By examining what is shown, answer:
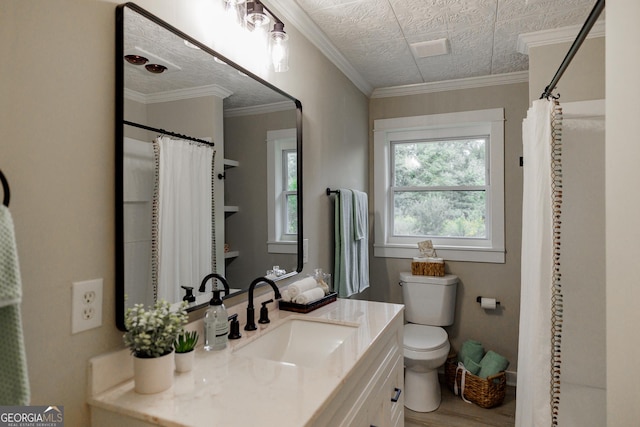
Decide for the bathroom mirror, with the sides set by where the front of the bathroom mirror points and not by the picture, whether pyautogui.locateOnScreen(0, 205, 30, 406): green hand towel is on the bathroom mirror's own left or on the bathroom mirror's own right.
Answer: on the bathroom mirror's own right

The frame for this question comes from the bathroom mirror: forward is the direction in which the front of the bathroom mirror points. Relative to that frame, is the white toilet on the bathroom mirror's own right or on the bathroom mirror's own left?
on the bathroom mirror's own left

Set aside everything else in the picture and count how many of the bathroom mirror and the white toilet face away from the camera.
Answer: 0

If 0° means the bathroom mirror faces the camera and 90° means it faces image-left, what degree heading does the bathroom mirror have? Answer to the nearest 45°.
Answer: approximately 315°

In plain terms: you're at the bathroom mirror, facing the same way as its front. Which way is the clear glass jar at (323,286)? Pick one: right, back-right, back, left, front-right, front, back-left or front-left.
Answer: left

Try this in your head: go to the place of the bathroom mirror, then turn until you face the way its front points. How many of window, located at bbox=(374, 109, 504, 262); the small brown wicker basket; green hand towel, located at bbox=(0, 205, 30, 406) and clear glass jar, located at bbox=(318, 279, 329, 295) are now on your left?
3

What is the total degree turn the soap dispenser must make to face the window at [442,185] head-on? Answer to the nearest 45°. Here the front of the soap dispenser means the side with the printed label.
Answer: approximately 90° to its left

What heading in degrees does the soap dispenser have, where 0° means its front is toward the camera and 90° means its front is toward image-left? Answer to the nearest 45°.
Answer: approximately 315°

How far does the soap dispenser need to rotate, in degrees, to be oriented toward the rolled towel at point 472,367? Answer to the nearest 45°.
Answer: approximately 90° to its left

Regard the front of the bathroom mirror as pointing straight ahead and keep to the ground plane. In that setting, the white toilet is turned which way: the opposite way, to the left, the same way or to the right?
to the right
